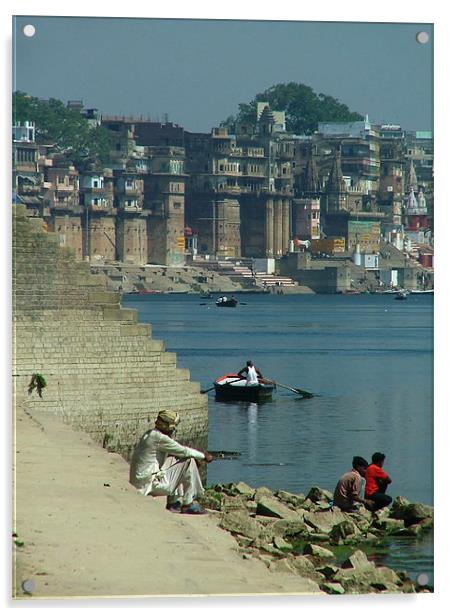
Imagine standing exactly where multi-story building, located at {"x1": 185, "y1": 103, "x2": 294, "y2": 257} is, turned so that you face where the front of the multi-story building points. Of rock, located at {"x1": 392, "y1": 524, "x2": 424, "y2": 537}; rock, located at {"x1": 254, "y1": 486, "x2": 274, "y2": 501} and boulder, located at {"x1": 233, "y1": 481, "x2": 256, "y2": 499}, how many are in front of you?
3

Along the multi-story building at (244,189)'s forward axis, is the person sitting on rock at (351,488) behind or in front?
in front

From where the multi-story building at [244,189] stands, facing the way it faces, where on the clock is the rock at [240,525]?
The rock is roughly at 12 o'clock from the multi-story building.

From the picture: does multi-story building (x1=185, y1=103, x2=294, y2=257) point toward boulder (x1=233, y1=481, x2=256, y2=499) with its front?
yes

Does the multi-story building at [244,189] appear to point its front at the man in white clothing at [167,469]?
yes

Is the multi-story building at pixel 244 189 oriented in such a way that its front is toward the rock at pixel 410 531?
yes

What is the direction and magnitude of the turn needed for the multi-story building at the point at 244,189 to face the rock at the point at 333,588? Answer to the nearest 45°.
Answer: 0° — it already faces it

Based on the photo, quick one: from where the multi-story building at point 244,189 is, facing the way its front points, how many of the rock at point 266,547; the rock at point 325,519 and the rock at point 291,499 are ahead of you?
3

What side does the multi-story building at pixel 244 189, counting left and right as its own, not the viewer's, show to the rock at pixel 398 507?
front

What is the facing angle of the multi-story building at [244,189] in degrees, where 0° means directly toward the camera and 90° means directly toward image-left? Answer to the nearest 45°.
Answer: approximately 0°

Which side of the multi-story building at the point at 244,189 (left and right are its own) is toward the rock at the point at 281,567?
front

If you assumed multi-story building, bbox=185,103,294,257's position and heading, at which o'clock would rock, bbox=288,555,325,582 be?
The rock is roughly at 12 o'clock from the multi-story building.

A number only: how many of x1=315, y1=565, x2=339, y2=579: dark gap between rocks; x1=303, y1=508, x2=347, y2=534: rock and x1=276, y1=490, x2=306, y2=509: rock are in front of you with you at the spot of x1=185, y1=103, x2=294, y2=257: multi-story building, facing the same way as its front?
3
